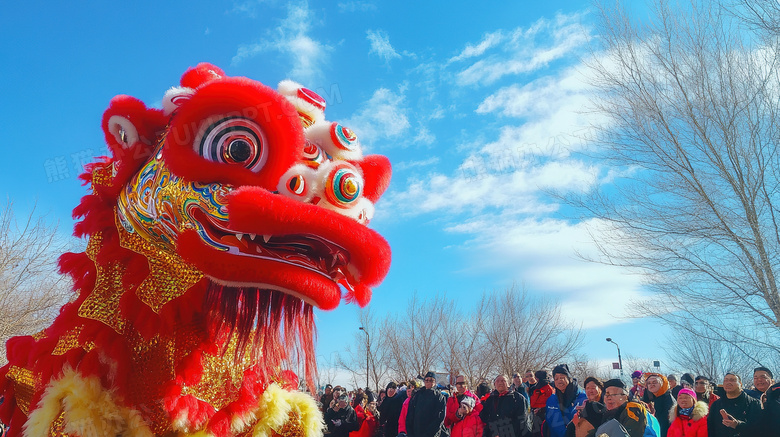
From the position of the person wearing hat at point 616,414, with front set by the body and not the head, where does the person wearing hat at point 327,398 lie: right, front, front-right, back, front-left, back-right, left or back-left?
right

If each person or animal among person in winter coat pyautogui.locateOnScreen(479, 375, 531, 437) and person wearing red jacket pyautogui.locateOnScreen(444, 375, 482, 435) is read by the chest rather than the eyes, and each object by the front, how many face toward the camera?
2

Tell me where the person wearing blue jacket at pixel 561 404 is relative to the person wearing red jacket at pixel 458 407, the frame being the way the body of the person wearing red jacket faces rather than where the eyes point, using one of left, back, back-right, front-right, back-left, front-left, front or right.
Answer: front-left

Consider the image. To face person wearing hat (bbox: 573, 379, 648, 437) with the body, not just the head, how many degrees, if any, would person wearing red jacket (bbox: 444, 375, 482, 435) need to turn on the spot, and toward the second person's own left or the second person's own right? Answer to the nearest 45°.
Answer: approximately 45° to the second person's own left

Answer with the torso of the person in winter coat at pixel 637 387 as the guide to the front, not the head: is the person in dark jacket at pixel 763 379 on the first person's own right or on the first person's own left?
on the first person's own left

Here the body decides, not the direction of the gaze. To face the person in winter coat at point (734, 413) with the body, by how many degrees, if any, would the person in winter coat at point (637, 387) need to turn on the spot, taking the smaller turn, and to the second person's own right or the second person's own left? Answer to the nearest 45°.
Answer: approximately 45° to the second person's own left

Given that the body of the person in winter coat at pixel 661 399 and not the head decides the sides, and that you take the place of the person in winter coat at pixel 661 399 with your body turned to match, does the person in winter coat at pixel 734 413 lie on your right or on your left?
on your left

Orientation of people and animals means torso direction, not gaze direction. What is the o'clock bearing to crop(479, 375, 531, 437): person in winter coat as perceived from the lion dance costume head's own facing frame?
The person in winter coat is roughly at 9 o'clock from the lion dance costume head.

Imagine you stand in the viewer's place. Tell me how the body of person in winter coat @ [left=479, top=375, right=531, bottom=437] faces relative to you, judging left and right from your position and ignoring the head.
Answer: facing the viewer

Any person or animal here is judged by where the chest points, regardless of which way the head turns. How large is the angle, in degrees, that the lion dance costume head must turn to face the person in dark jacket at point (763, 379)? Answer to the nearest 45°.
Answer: approximately 45° to its left

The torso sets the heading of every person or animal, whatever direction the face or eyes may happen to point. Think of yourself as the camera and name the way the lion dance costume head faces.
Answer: facing the viewer and to the right of the viewer
